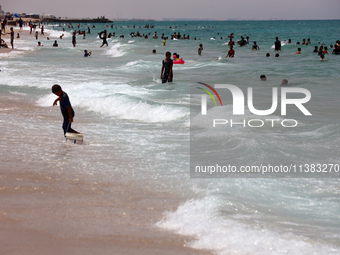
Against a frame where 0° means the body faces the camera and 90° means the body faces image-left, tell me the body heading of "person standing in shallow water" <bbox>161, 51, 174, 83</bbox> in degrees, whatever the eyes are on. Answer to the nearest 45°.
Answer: approximately 45°
